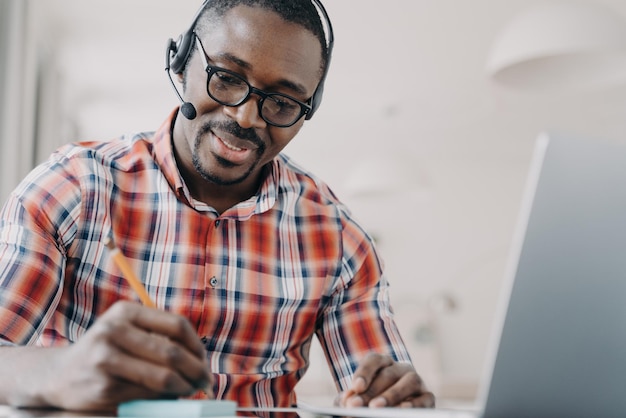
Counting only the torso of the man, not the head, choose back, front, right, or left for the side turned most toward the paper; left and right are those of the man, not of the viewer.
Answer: front

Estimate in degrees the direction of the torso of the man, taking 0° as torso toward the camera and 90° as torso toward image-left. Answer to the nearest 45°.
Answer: approximately 0°

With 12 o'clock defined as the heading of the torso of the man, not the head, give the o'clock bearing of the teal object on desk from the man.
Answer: The teal object on desk is roughly at 12 o'clock from the man.

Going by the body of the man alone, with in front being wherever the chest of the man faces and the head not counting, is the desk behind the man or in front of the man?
in front
